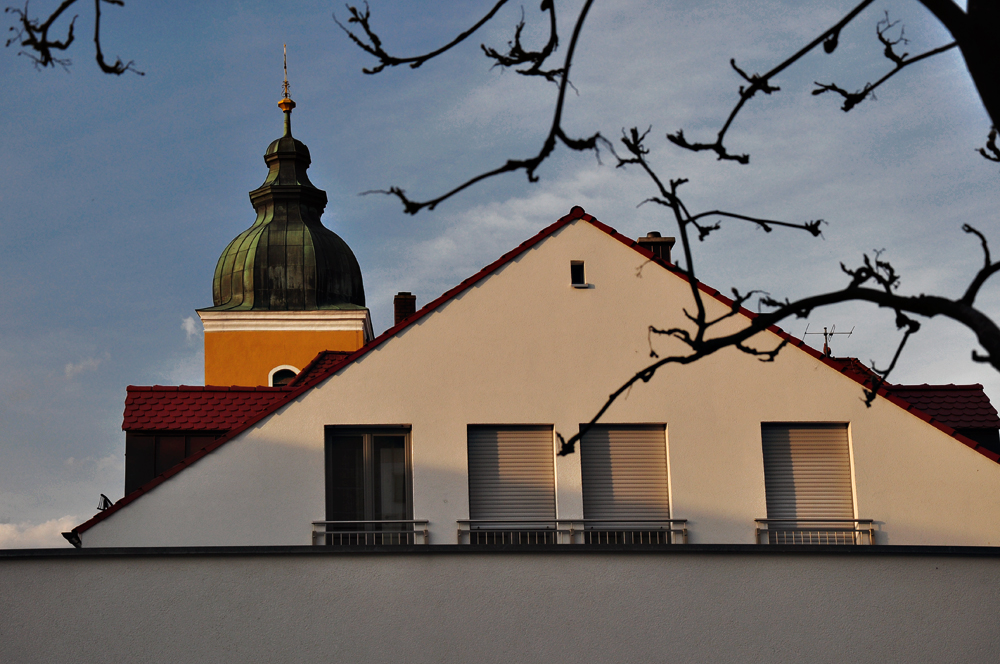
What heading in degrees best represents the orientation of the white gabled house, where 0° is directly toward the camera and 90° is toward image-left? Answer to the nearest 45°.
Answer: approximately 0°

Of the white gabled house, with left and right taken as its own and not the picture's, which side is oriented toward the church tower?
back
